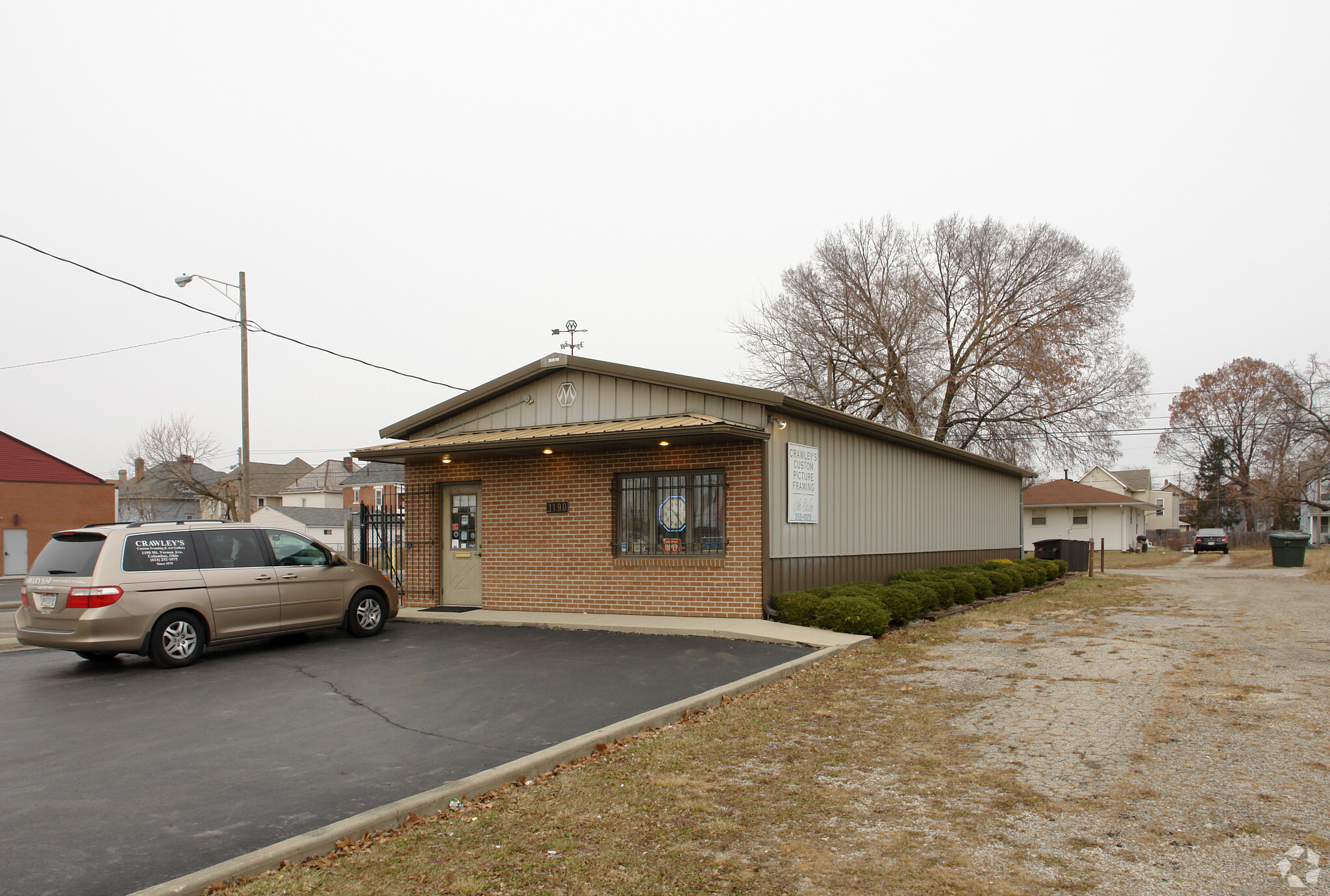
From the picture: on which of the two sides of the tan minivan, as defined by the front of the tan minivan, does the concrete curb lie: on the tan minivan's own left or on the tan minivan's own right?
on the tan minivan's own right

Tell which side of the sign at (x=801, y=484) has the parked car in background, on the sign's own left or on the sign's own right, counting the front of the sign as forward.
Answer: on the sign's own left

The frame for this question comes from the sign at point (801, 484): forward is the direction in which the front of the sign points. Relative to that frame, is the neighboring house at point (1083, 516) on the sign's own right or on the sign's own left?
on the sign's own left

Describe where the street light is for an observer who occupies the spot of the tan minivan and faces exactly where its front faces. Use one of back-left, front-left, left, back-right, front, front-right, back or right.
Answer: front-left

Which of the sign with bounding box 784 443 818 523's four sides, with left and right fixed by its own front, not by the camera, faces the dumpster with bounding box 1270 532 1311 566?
left

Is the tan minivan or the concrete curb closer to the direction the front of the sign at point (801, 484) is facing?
the concrete curb

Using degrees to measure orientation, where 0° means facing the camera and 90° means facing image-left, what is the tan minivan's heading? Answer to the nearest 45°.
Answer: approximately 225°
